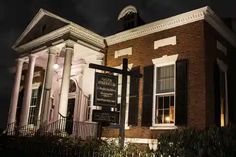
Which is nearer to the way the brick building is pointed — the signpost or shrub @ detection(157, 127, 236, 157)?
the signpost

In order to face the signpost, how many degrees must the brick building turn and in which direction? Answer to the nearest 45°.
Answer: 0° — it already faces it

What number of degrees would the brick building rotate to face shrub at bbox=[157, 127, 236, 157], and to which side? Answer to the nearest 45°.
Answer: approximately 45° to its left

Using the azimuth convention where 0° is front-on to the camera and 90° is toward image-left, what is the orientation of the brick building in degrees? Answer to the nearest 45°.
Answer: approximately 45°
